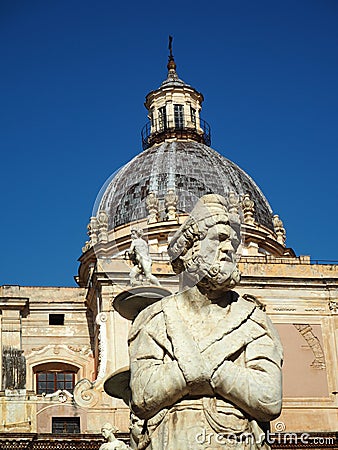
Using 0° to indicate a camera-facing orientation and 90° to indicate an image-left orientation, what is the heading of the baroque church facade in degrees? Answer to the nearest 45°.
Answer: approximately 0°

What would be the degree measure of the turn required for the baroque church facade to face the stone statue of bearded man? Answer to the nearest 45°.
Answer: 0° — it already faces it

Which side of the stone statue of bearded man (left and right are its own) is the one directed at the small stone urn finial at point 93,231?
back

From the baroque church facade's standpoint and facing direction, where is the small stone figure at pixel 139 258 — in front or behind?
in front

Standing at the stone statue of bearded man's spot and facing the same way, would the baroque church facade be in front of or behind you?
behind

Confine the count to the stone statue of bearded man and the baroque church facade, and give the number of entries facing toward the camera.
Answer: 2

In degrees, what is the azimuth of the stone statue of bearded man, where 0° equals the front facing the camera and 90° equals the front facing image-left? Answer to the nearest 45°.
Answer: approximately 0°

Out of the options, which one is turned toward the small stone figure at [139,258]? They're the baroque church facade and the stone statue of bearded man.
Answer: the baroque church facade

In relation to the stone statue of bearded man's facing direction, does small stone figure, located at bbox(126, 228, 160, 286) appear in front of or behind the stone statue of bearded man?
behind
